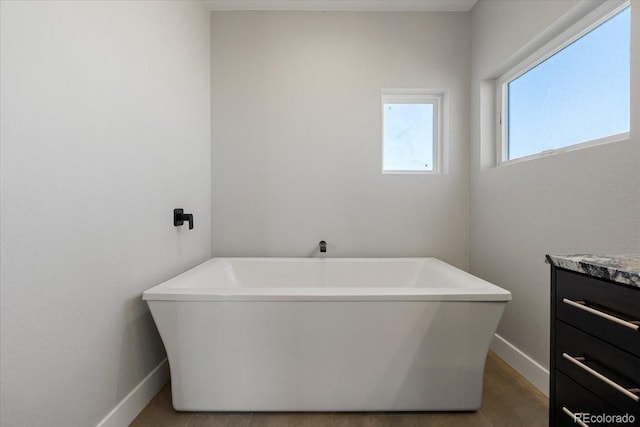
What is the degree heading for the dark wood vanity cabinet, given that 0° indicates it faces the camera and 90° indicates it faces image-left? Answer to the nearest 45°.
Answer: approximately 45°

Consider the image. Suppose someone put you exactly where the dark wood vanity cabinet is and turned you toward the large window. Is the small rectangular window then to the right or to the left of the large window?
left

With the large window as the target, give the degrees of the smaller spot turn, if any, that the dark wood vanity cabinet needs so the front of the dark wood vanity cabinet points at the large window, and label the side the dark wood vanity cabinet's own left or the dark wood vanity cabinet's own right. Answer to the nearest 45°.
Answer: approximately 135° to the dark wood vanity cabinet's own right

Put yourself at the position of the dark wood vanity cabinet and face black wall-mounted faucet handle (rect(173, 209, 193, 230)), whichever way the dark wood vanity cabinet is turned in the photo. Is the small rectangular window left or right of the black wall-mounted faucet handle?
right

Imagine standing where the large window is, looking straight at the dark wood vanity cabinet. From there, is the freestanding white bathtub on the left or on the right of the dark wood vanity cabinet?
right

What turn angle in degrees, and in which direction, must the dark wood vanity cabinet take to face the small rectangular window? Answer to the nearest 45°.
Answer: approximately 90° to its right

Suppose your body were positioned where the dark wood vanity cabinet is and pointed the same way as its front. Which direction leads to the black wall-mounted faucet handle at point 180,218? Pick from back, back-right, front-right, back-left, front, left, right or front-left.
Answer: front-right

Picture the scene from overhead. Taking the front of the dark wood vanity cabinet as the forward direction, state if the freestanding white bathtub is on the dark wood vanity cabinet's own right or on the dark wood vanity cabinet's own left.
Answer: on the dark wood vanity cabinet's own right
